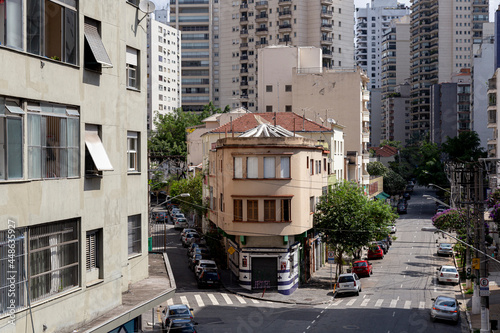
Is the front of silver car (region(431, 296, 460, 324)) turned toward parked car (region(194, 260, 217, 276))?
no

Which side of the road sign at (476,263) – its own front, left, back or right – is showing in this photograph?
front

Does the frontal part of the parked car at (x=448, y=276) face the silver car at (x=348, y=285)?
no

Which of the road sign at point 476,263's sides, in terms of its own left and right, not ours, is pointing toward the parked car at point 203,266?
right

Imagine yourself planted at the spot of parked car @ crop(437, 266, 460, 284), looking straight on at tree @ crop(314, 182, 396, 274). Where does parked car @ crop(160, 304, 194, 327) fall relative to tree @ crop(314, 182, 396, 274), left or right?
left

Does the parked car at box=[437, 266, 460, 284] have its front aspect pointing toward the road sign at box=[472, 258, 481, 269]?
no

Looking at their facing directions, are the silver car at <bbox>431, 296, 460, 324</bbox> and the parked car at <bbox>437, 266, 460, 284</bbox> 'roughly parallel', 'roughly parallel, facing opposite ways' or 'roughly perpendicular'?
roughly parallel
